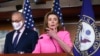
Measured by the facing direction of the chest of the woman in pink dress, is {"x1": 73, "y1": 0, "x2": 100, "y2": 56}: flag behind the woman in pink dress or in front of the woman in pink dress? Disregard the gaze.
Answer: behind

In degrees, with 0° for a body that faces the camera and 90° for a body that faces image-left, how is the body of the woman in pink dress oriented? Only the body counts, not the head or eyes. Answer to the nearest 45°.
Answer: approximately 0°

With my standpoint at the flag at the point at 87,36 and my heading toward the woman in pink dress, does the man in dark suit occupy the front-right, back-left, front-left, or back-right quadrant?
front-right

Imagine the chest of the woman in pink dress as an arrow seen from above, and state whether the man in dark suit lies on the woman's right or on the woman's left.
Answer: on the woman's right
